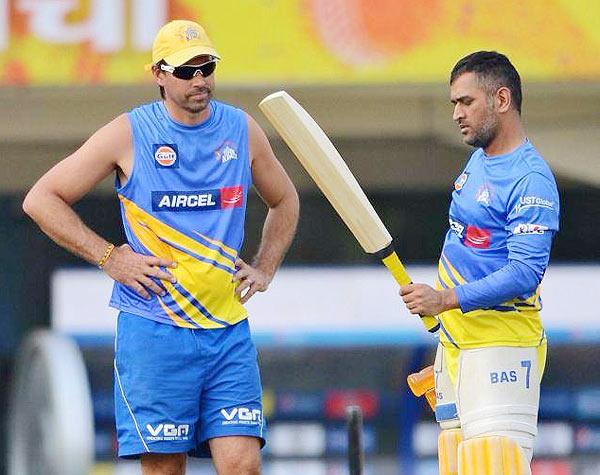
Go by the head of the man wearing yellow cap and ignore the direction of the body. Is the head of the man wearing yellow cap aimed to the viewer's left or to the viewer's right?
to the viewer's right

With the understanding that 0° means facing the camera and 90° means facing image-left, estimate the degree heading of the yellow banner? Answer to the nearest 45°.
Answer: approximately 0°

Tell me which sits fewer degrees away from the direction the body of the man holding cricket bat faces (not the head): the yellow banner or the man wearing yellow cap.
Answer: the man wearing yellow cap

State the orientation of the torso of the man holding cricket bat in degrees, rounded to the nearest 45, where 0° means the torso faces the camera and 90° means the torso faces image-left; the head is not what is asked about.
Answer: approximately 45°

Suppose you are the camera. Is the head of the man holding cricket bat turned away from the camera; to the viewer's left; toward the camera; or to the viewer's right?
to the viewer's left

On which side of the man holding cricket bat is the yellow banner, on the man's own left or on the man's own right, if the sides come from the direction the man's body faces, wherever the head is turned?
on the man's own right
